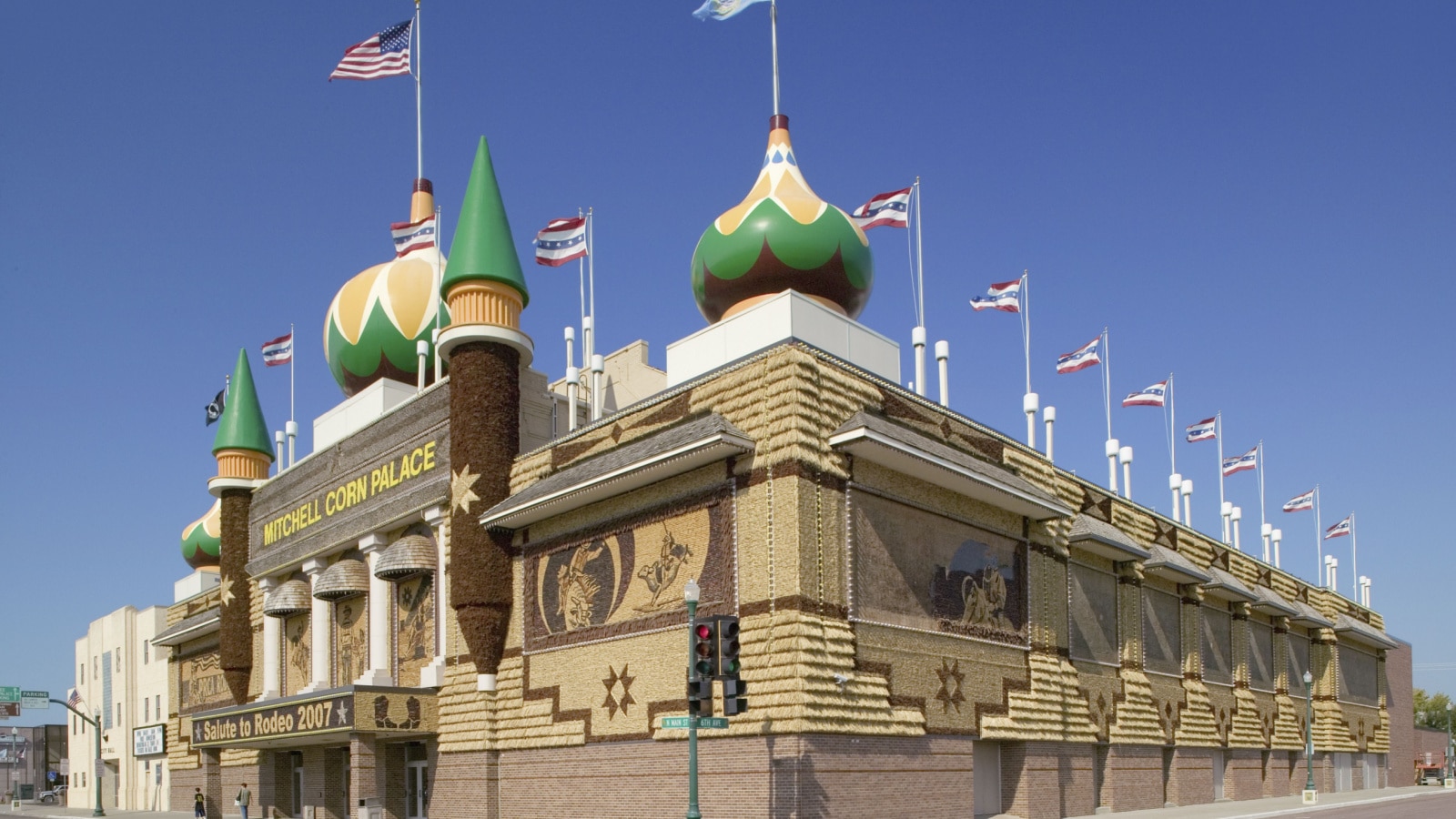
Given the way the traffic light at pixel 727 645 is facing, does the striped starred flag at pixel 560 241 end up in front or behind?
behind

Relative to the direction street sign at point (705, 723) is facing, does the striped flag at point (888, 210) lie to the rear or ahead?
to the rear

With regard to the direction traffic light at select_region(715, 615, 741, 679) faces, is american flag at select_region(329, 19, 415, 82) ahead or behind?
behind

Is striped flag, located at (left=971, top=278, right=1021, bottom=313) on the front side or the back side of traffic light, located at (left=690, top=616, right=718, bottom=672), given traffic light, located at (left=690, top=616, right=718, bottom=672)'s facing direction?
on the back side

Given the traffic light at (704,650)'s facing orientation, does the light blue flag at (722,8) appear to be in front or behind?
behind

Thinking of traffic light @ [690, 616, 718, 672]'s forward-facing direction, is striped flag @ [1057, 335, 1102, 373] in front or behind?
behind

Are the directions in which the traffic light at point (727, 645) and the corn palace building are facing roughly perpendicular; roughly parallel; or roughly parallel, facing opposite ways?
roughly perpendicular

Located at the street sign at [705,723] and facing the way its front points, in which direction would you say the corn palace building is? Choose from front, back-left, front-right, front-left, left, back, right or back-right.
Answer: back

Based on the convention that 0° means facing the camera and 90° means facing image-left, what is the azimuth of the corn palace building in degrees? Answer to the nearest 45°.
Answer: approximately 45°
